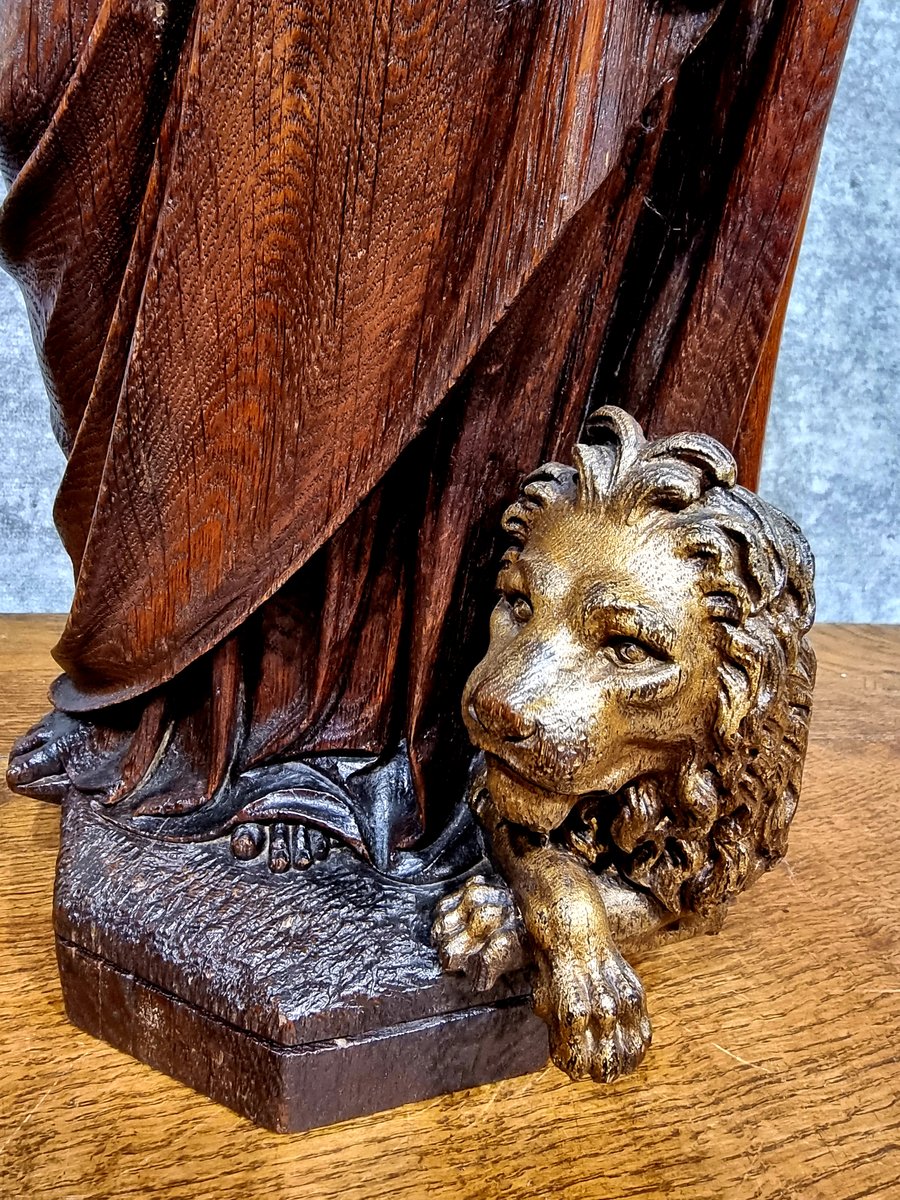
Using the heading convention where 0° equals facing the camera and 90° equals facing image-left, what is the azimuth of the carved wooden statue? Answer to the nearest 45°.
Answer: approximately 45°
